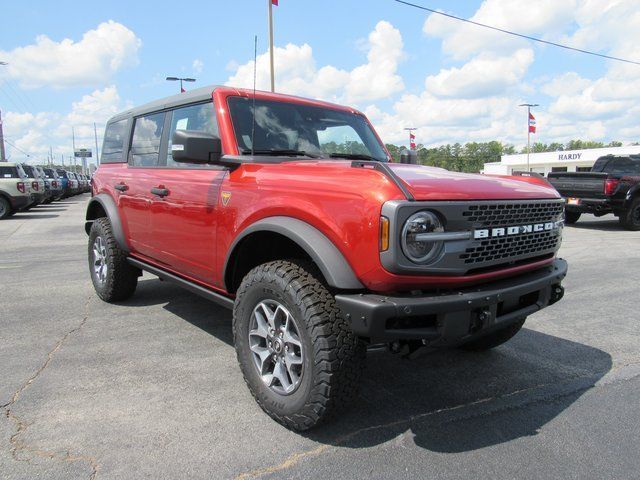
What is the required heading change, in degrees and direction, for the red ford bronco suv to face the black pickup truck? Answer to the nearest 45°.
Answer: approximately 90° to its left

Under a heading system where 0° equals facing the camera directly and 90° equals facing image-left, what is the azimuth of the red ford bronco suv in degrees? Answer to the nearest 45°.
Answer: approximately 315°

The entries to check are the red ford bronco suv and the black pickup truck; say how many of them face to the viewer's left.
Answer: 0

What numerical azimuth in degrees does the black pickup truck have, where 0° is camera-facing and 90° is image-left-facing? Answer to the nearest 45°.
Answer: approximately 225°

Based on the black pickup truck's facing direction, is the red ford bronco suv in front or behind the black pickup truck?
behind
